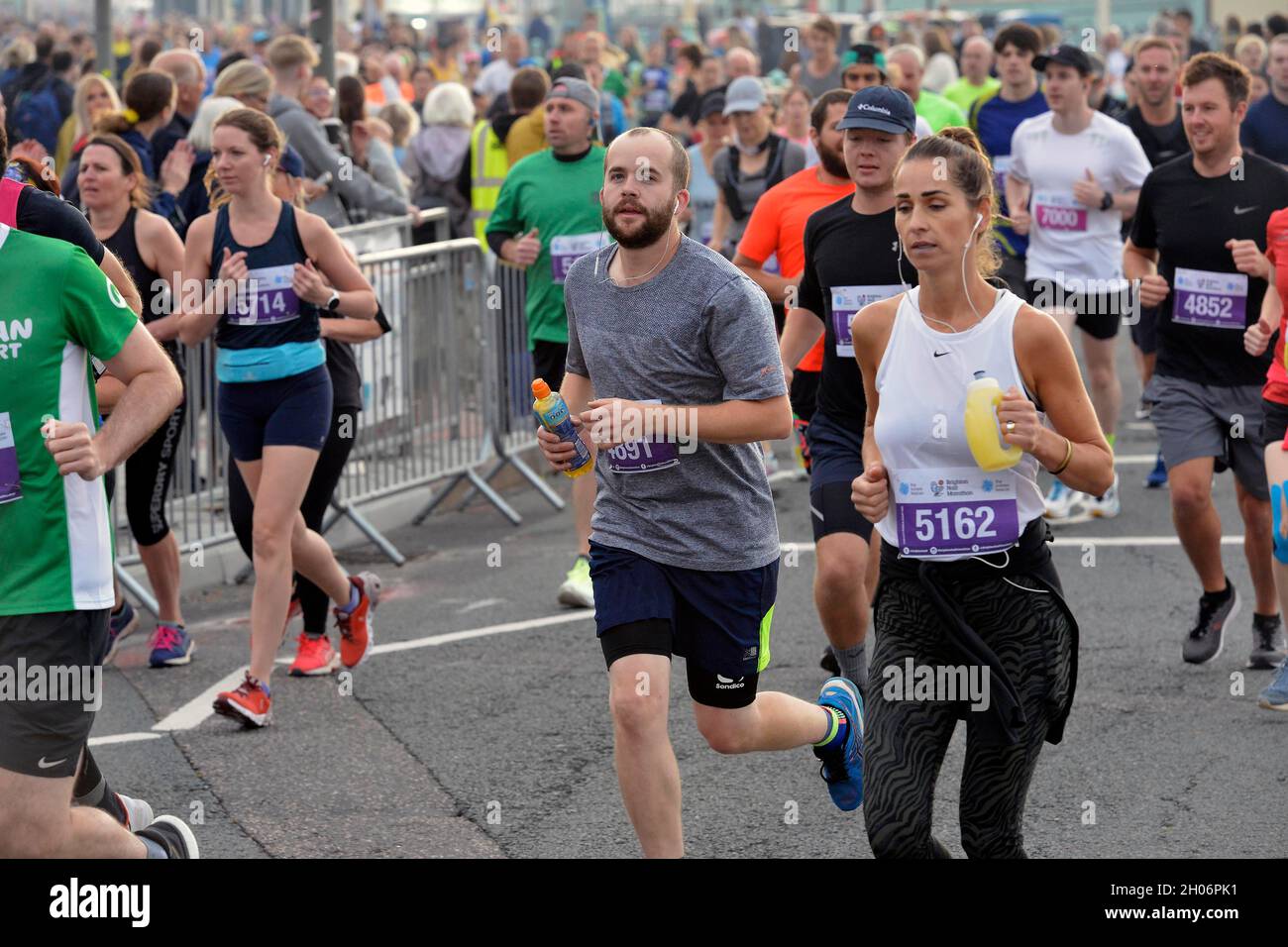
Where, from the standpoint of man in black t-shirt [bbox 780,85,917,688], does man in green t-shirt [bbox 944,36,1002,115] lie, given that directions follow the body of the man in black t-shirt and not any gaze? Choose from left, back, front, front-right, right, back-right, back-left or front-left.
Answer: back

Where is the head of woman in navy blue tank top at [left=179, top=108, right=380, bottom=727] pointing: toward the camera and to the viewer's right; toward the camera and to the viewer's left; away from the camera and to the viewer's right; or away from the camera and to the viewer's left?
toward the camera and to the viewer's left

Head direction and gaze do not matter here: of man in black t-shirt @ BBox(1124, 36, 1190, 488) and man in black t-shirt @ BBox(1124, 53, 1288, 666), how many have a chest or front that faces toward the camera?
2

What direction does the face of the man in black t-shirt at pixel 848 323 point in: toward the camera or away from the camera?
toward the camera

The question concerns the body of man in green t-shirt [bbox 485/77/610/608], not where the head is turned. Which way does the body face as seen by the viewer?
toward the camera

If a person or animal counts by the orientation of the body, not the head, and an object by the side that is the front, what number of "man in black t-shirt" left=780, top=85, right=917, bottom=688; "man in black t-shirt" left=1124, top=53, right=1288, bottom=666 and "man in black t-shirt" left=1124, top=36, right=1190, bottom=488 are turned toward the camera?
3

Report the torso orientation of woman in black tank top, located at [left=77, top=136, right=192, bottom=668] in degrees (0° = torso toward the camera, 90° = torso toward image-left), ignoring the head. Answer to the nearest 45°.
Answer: approximately 45°

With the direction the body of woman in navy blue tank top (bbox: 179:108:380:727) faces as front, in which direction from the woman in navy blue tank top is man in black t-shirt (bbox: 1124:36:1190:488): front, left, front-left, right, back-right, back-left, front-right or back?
back

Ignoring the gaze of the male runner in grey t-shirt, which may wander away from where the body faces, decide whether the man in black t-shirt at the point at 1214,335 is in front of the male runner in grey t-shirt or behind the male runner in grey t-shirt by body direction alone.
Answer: behind

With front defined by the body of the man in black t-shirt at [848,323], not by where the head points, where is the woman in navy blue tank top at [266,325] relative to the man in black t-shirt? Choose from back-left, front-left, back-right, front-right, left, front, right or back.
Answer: right

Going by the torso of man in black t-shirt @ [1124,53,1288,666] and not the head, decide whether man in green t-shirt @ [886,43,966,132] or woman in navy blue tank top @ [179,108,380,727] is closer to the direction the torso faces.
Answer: the woman in navy blue tank top

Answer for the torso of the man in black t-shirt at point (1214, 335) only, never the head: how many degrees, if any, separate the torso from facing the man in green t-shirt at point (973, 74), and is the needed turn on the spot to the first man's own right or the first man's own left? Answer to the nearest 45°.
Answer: approximately 180°

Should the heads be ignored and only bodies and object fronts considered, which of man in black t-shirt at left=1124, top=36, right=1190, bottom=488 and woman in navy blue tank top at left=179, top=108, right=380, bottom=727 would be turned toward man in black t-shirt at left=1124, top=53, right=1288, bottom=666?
man in black t-shirt at left=1124, top=36, right=1190, bottom=488

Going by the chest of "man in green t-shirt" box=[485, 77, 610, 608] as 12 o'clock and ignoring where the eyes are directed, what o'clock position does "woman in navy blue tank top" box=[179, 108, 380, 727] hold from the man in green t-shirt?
The woman in navy blue tank top is roughly at 1 o'clock from the man in green t-shirt.

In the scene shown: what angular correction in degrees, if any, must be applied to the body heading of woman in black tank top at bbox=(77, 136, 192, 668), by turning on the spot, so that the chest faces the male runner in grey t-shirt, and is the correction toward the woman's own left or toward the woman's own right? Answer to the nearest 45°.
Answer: approximately 45° to the woman's own left

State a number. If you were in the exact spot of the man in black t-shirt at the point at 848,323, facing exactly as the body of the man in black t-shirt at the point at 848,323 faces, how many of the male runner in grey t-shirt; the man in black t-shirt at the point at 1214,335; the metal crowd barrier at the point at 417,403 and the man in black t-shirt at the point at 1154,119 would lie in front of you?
1

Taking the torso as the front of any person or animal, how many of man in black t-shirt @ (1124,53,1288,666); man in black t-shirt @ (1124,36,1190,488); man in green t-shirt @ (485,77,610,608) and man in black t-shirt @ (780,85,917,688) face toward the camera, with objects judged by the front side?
4
